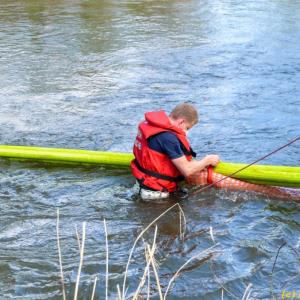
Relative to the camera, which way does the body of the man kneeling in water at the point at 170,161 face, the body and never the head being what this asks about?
to the viewer's right
